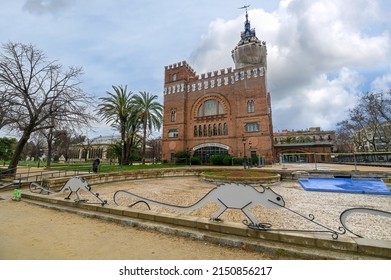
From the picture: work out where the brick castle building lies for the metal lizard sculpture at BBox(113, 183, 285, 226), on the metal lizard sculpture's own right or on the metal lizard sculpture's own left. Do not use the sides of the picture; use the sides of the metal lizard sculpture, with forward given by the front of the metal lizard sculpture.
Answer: on the metal lizard sculpture's own left

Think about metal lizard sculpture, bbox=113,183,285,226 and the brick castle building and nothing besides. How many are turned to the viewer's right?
1

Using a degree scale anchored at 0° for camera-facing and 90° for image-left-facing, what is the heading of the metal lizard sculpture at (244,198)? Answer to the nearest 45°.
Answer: approximately 270°

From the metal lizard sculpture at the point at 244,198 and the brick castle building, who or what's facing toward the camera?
the brick castle building

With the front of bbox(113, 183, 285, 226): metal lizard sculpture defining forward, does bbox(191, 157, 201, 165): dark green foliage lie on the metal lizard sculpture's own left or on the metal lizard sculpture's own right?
on the metal lizard sculpture's own left

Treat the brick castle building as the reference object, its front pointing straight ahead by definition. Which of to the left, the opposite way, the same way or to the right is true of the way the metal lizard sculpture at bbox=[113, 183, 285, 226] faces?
to the left

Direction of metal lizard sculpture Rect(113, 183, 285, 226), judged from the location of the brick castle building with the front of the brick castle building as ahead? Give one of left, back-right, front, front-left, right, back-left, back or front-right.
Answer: front

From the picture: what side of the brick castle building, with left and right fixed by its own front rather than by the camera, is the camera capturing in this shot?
front
